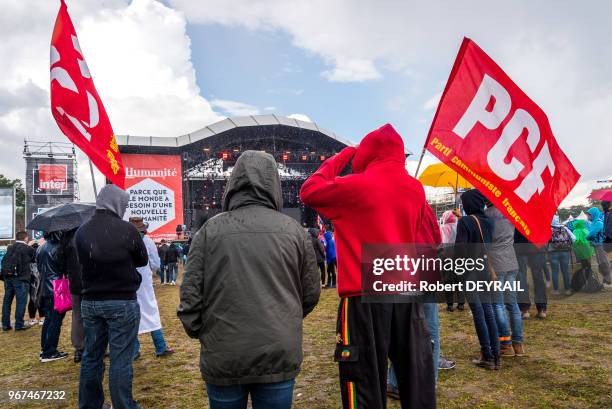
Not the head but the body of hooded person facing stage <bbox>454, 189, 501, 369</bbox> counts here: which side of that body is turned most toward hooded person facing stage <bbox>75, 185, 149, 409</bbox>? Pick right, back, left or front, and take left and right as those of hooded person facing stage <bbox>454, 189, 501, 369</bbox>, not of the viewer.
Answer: left

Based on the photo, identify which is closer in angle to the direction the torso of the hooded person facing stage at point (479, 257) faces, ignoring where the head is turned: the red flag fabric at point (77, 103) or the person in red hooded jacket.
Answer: the red flag fabric

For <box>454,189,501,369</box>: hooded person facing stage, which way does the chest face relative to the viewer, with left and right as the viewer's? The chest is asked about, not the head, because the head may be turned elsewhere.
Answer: facing away from the viewer and to the left of the viewer

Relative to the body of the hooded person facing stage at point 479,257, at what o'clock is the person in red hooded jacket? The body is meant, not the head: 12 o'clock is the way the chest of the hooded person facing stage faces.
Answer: The person in red hooded jacket is roughly at 8 o'clock from the hooded person facing stage.

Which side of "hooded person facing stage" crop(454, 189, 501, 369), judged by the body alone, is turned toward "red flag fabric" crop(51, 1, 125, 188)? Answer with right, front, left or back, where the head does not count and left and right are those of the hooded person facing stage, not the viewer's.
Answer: left
